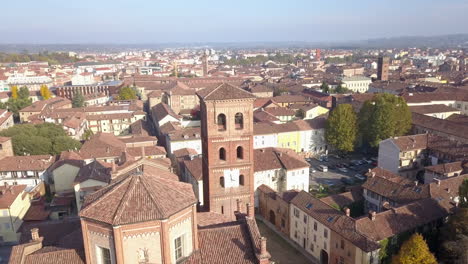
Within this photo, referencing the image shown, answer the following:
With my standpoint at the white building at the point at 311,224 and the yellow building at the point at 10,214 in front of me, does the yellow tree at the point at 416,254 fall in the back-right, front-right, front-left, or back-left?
back-left

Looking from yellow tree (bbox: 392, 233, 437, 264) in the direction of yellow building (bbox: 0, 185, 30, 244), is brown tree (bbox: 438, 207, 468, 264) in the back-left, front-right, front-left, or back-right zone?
back-right

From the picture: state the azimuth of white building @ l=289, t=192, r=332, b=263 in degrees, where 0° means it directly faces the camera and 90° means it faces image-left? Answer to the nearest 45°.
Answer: approximately 45°

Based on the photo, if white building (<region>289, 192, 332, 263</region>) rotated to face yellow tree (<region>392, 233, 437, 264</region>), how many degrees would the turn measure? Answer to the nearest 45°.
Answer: approximately 90° to its left

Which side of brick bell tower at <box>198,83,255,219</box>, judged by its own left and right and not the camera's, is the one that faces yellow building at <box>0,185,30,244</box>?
right

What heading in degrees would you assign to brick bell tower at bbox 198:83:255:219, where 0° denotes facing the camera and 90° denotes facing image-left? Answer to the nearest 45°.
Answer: approximately 0°
